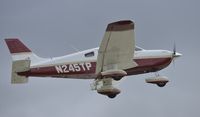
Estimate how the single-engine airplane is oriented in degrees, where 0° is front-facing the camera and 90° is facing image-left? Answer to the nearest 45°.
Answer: approximately 270°
